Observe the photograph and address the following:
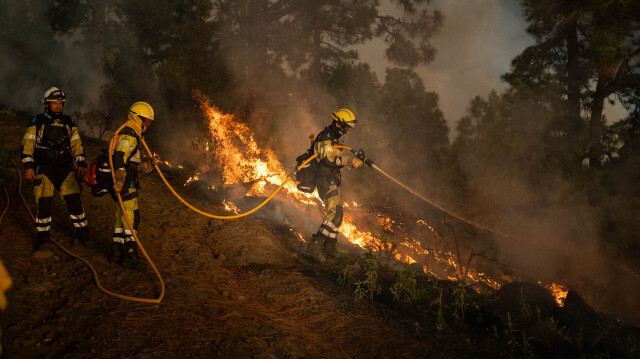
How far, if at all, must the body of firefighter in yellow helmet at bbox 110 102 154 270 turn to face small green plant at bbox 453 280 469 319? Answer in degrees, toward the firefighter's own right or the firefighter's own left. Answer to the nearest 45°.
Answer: approximately 45° to the firefighter's own right

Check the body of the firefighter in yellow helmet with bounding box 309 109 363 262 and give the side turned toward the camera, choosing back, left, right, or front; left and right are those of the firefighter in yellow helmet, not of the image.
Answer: right

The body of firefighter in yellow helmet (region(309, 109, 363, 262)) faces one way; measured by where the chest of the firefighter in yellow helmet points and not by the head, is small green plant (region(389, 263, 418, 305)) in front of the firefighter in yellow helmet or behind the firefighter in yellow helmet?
in front

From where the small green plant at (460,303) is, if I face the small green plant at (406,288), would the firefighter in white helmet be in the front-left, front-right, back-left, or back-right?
front-left

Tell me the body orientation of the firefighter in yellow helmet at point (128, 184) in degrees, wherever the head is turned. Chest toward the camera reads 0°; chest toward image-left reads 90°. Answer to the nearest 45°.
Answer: approximately 270°

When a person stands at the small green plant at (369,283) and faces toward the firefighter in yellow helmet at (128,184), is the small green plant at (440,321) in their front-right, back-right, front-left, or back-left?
back-left

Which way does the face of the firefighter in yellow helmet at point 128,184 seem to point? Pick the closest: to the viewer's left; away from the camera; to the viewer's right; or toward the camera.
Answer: to the viewer's right

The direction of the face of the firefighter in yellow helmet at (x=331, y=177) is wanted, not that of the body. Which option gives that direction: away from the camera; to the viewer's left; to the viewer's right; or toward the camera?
to the viewer's right

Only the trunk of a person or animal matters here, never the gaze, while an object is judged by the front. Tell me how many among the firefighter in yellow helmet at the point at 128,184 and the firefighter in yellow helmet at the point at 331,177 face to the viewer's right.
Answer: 2

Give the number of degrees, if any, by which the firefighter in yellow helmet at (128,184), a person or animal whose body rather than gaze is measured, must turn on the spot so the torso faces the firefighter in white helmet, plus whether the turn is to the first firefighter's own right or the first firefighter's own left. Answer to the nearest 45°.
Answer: approximately 135° to the first firefighter's own left

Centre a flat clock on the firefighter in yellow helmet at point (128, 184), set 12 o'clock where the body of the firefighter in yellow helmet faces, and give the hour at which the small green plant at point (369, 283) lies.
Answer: The small green plant is roughly at 1 o'clock from the firefighter in yellow helmet.

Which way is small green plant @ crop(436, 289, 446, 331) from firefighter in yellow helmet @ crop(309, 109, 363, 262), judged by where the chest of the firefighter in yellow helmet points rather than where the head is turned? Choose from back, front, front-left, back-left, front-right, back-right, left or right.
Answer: front-right

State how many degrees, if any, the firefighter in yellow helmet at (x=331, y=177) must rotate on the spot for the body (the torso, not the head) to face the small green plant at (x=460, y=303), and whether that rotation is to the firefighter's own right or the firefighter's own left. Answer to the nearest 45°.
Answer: approximately 45° to the firefighter's own right
